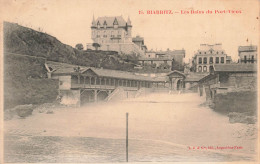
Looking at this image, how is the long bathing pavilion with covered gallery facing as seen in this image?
toward the camera
